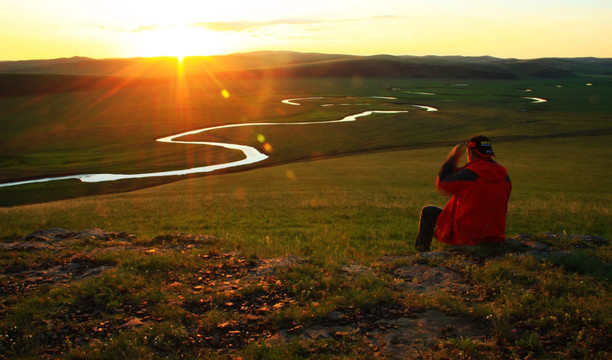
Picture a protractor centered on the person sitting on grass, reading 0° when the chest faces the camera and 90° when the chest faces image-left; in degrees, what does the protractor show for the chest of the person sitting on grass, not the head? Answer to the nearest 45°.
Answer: approximately 135°
